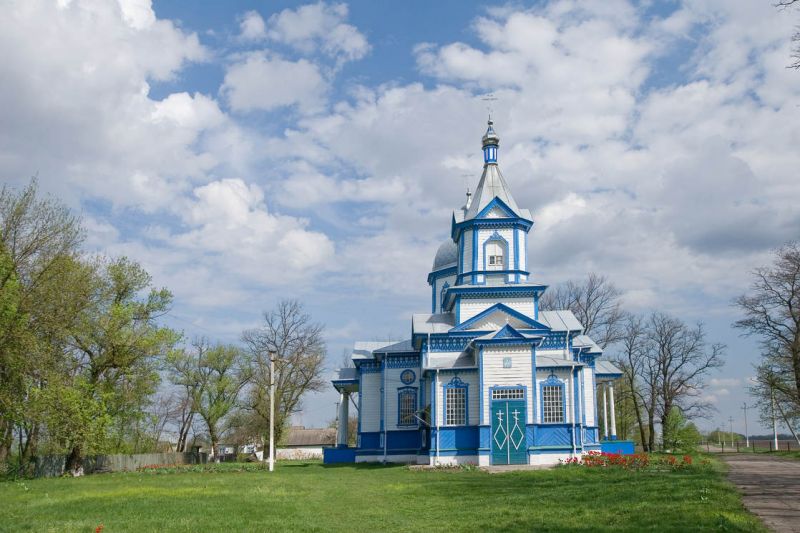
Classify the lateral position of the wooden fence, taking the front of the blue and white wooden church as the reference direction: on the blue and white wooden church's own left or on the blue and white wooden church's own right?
on the blue and white wooden church's own right

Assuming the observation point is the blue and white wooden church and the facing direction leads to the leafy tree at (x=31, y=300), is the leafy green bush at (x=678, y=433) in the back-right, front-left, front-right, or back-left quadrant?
back-right

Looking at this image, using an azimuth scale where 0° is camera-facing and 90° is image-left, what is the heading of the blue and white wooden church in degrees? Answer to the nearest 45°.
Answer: approximately 0°

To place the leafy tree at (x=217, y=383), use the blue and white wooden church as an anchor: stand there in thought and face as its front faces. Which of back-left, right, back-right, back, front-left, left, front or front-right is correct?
back-right

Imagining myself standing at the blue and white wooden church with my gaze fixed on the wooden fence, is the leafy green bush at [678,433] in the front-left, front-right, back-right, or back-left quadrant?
back-right

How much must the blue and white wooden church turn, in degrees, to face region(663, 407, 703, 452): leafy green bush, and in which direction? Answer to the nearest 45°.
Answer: approximately 135° to its left
